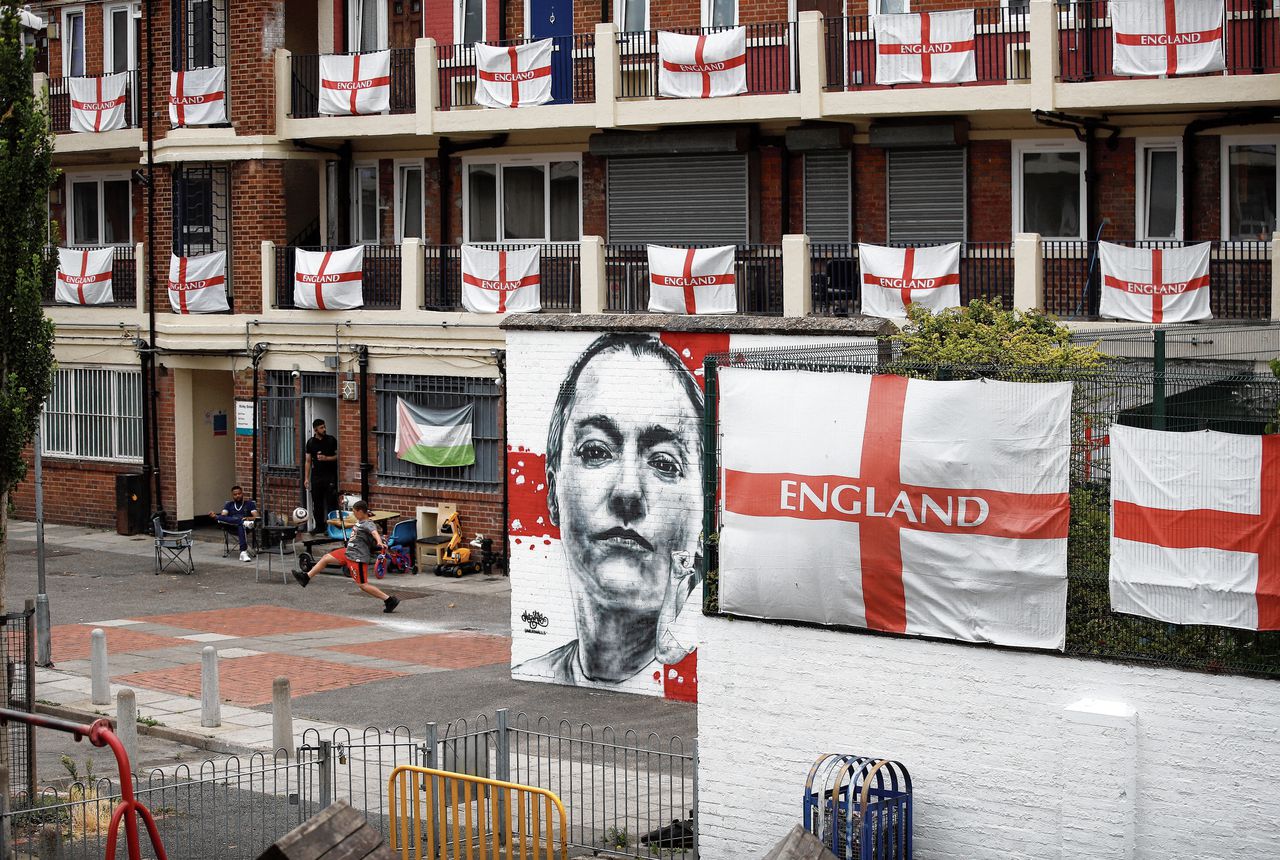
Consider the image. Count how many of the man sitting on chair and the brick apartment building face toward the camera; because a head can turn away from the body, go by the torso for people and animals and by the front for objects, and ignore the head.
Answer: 2

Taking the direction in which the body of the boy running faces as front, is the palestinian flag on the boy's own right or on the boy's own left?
on the boy's own right

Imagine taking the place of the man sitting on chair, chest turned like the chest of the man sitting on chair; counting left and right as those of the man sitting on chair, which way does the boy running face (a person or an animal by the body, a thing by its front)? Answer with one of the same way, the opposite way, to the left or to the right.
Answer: to the right

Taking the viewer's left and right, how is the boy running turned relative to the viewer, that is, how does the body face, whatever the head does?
facing to the left of the viewer

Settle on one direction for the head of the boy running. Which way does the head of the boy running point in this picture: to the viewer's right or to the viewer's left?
to the viewer's left

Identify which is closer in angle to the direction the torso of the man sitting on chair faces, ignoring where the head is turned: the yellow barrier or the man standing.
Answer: the yellow barrier

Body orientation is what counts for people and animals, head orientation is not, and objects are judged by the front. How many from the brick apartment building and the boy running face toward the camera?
1

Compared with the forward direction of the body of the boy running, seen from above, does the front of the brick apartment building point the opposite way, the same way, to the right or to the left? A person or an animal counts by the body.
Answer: to the left

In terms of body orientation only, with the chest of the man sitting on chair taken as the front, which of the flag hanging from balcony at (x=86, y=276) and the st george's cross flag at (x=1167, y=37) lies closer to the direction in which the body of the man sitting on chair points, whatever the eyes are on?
the st george's cross flag

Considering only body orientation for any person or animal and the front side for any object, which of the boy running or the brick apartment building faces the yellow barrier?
the brick apartment building

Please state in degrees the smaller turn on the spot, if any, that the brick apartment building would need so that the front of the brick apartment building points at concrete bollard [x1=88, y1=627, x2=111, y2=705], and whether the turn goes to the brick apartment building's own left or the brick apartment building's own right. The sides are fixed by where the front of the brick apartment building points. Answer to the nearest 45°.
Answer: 0° — it already faces it

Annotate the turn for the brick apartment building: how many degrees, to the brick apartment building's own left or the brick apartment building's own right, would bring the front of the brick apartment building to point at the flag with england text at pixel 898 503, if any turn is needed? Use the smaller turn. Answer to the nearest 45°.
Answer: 0° — it already faces it

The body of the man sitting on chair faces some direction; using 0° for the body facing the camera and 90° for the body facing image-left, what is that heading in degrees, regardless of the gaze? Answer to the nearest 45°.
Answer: approximately 0°

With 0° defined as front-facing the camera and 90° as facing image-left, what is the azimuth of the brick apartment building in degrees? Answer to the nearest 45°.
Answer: approximately 0°
